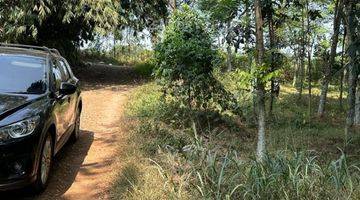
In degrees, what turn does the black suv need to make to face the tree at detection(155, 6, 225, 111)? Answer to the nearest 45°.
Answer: approximately 135° to its left

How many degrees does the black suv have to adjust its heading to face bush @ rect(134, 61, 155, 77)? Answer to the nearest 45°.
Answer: approximately 180°

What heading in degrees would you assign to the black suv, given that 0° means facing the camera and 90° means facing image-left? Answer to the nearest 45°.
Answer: approximately 0°

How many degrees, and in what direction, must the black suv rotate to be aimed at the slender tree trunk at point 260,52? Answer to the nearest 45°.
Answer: approximately 90° to its left

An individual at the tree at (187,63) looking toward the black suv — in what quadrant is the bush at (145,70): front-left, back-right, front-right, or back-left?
back-right
